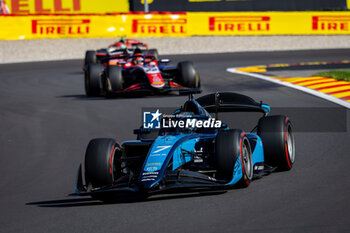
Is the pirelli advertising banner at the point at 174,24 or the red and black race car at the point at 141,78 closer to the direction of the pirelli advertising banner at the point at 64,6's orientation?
the red and black race car

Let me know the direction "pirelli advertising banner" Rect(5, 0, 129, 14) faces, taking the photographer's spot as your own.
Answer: facing the viewer

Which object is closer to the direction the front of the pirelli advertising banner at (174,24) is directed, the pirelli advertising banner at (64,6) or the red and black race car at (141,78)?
the red and black race car

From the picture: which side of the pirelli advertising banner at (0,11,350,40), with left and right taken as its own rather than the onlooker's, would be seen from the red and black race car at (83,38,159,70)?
front

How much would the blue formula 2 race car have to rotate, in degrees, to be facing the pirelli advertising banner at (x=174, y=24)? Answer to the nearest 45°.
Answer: approximately 135° to its right

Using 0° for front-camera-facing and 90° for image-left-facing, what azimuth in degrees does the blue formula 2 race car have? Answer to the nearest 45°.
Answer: approximately 45°

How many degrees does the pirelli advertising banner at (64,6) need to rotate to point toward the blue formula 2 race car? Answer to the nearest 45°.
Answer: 0° — it already faces it

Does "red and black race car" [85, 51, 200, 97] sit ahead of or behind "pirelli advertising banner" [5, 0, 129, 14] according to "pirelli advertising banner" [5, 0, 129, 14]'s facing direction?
ahead

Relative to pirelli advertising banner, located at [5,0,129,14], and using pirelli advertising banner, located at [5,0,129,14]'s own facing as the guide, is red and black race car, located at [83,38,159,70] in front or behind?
in front

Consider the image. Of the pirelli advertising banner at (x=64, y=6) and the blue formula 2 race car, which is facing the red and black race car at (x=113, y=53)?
the pirelli advertising banner

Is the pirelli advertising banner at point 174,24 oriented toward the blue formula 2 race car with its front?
yes

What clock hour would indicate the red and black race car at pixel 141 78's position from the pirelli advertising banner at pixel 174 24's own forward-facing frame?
The red and black race car is roughly at 12 o'clock from the pirelli advertising banner.

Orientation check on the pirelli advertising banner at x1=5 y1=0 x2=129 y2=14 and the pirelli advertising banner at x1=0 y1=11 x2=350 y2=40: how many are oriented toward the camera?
2

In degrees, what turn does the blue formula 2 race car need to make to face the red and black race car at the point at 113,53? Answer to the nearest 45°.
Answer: approximately 135° to its right
